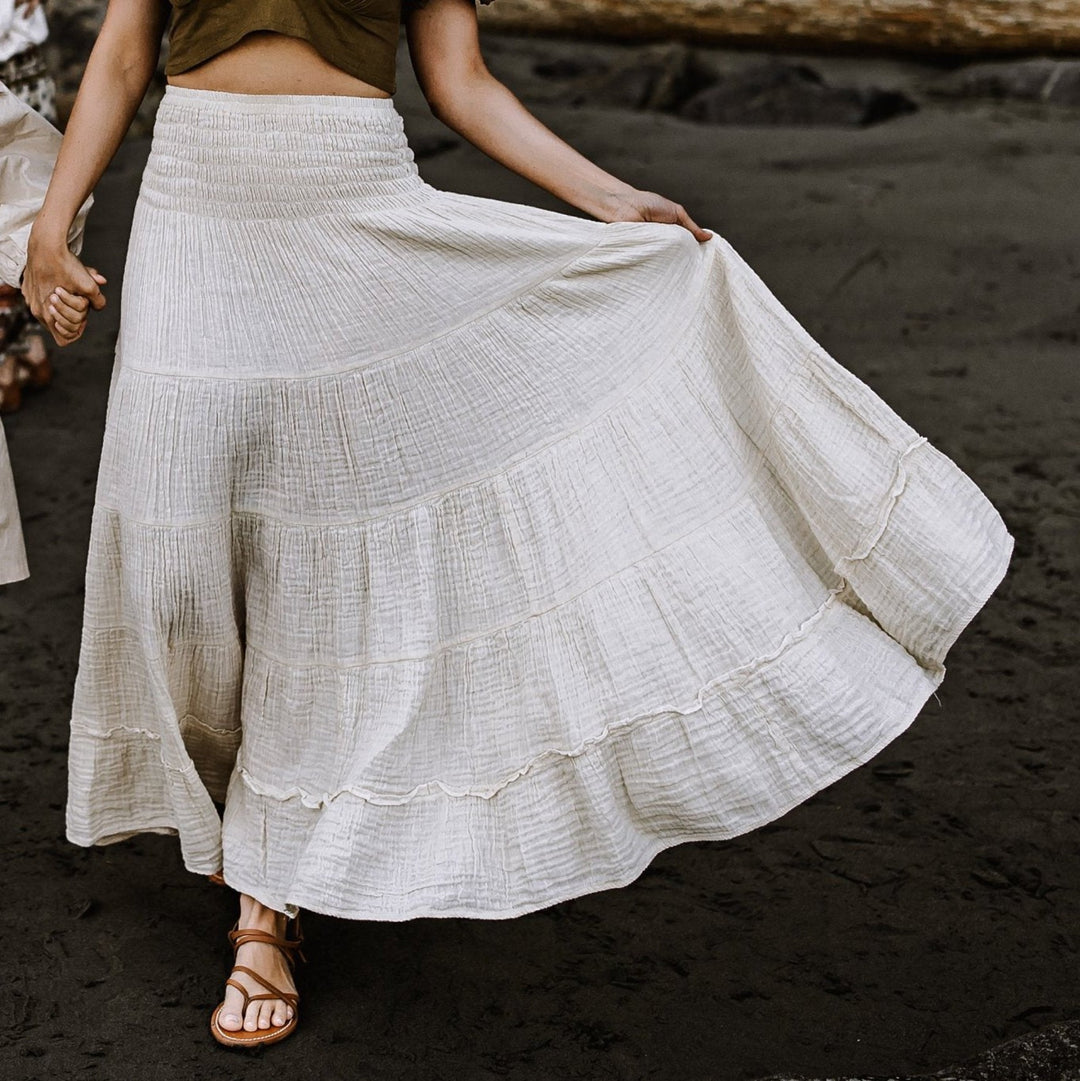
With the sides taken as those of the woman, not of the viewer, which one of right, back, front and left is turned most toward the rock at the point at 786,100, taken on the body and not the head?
back

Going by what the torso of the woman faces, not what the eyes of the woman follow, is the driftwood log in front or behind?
behind

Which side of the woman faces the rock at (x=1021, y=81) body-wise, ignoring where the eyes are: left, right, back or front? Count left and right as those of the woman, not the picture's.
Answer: back

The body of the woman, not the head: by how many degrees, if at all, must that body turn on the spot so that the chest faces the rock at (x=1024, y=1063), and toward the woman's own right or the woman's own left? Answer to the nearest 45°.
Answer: approximately 90° to the woman's own left

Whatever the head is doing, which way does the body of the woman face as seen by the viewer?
toward the camera

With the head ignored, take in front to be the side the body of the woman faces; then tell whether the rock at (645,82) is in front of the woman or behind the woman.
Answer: behind
